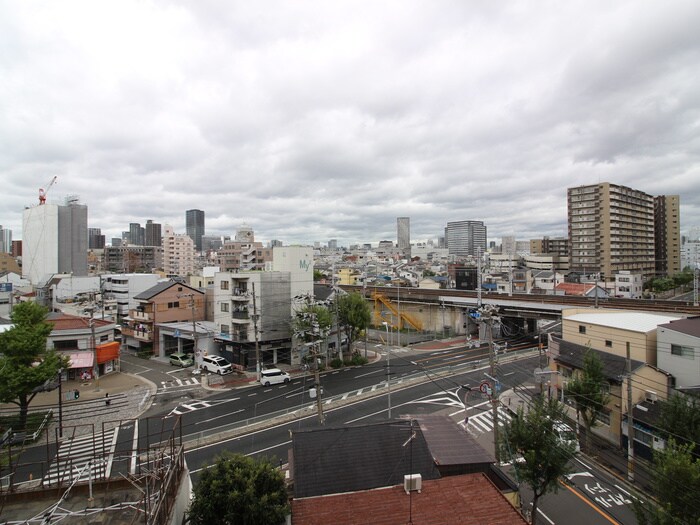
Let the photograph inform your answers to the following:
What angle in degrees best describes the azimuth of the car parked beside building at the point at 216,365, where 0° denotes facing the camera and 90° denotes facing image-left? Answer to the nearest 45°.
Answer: approximately 315°

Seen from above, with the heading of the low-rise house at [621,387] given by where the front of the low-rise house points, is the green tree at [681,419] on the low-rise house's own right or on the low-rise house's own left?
on the low-rise house's own left

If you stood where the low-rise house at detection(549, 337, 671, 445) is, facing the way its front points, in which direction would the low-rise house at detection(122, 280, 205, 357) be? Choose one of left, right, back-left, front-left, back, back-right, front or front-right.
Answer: front-right

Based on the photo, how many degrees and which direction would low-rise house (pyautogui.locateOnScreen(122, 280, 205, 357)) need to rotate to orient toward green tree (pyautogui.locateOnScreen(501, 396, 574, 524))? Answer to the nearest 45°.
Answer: approximately 45° to its left
